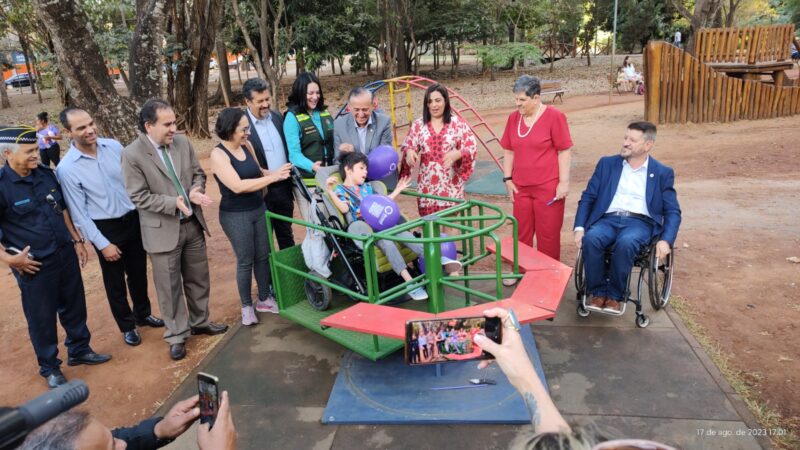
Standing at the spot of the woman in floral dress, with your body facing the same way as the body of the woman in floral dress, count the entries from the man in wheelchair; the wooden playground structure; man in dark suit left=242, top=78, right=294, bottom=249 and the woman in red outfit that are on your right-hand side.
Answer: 1

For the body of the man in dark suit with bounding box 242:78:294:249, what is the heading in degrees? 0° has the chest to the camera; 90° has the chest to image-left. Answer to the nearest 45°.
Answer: approximately 315°

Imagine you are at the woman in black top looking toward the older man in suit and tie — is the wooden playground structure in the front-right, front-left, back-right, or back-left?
back-right

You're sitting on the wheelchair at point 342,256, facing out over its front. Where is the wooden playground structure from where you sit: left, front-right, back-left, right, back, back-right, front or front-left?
left

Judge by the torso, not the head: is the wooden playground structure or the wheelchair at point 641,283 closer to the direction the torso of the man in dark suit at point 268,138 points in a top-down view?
the wheelchair

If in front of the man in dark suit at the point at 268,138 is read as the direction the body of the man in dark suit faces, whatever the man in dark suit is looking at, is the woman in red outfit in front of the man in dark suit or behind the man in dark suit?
in front

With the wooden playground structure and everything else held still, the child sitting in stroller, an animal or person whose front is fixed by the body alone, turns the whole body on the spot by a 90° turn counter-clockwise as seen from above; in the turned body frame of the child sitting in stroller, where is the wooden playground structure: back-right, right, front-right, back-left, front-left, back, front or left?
front

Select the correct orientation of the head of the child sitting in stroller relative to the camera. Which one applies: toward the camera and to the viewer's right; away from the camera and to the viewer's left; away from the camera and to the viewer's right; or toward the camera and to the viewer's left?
toward the camera and to the viewer's right

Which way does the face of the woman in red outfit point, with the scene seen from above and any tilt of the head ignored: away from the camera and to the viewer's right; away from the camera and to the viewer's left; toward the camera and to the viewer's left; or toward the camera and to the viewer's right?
toward the camera and to the viewer's left

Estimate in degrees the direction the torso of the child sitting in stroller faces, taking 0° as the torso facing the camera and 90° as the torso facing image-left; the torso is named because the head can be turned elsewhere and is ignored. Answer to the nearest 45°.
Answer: approximately 315°

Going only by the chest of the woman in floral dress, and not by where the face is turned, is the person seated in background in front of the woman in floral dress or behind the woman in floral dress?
behind

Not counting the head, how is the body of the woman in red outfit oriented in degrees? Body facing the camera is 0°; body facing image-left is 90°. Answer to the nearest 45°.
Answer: approximately 45°
